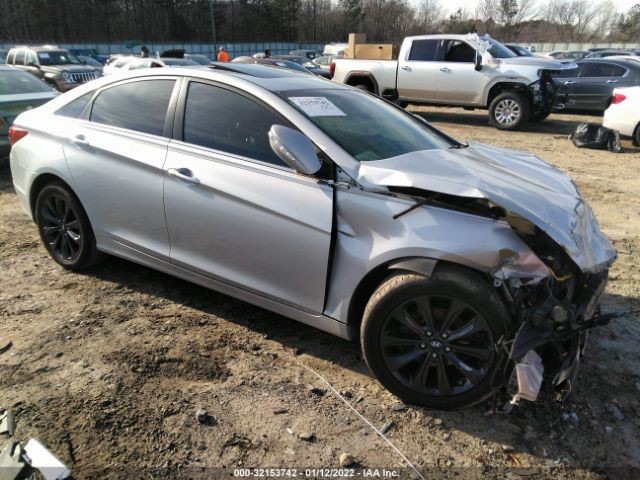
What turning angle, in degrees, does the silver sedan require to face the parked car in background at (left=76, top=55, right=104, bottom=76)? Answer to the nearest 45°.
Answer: approximately 180°

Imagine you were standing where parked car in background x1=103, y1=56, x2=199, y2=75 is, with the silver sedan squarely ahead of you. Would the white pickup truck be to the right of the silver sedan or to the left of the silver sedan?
left

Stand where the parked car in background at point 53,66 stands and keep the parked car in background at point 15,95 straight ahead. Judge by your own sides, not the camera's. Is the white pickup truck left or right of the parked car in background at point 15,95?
left

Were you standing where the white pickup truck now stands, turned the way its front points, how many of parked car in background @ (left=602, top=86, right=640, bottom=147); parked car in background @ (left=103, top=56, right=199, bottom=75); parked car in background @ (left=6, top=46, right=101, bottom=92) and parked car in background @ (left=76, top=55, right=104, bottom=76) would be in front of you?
1

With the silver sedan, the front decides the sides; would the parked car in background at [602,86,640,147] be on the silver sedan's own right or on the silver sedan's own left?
on the silver sedan's own left

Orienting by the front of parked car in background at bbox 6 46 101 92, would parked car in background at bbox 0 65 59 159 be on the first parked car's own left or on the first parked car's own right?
on the first parked car's own right

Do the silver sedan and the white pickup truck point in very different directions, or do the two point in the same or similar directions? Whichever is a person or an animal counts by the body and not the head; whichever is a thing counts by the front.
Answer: same or similar directions

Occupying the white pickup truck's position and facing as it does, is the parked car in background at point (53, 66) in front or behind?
behind

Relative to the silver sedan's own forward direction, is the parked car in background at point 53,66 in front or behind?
behind

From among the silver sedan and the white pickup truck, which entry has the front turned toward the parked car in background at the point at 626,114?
the white pickup truck
